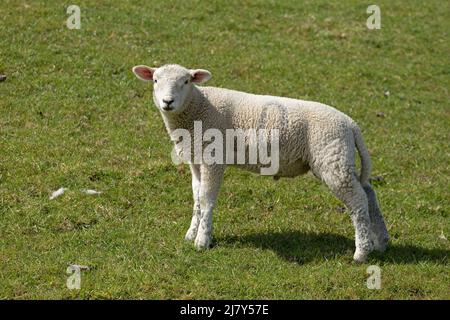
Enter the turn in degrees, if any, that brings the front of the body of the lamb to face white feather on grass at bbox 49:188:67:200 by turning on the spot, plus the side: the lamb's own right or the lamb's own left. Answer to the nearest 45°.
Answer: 0° — it already faces it

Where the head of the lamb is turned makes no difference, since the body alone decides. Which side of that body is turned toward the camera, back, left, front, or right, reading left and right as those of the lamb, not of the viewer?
left
